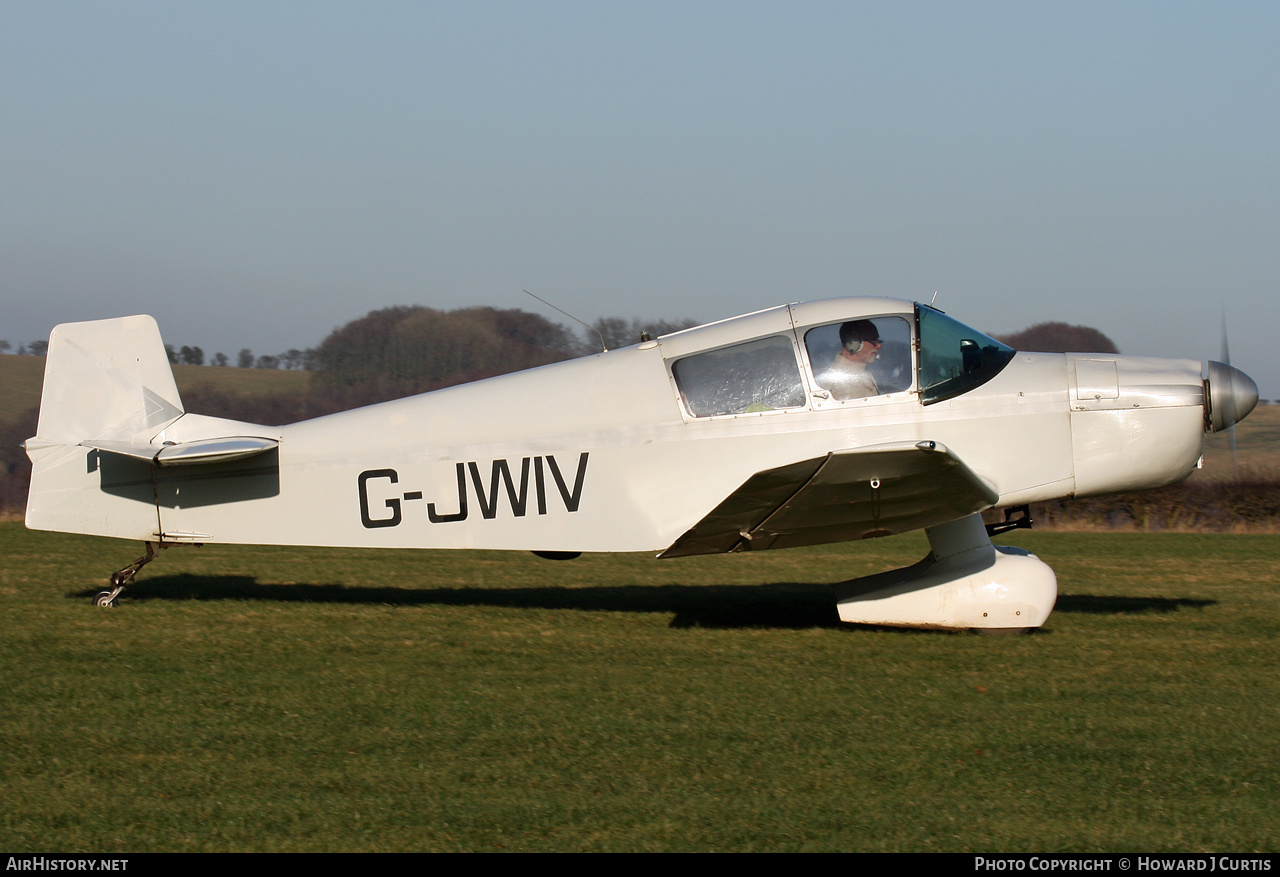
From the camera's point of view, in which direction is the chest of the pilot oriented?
to the viewer's right

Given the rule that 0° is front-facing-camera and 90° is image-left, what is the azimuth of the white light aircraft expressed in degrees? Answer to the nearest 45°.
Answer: approximately 270°

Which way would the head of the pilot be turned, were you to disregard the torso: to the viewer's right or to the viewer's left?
to the viewer's right
